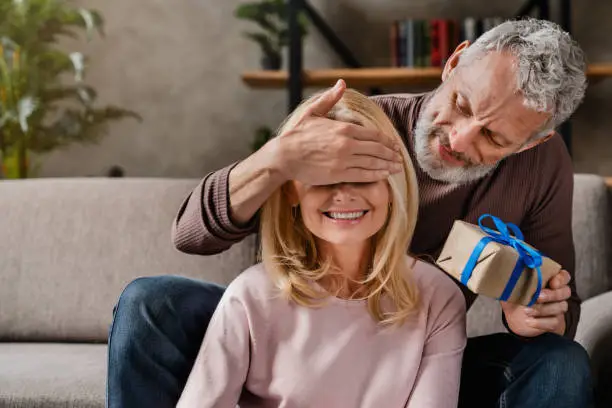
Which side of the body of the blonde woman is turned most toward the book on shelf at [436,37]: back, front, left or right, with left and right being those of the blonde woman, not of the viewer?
back

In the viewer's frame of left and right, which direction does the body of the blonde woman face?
facing the viewer

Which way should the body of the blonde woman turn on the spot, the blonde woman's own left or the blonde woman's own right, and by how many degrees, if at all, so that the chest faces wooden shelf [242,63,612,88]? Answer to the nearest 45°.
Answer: approximately 180°

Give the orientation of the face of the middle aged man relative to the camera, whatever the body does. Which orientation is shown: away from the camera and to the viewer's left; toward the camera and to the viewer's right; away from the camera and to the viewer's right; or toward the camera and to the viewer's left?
toward the camera and to the viewer's left

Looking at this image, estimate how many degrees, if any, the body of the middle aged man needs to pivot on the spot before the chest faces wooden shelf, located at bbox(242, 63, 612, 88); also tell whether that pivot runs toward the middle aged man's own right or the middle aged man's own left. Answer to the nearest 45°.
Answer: approximately 180°

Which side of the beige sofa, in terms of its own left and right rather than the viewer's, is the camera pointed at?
front

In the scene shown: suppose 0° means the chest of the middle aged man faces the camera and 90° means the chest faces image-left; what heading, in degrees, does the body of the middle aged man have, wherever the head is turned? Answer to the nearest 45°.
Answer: approximately 0°

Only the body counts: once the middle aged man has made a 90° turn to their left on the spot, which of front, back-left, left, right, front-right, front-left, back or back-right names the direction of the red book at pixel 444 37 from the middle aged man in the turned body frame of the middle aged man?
left

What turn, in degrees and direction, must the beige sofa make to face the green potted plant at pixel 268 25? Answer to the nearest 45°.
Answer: approximately 180°
